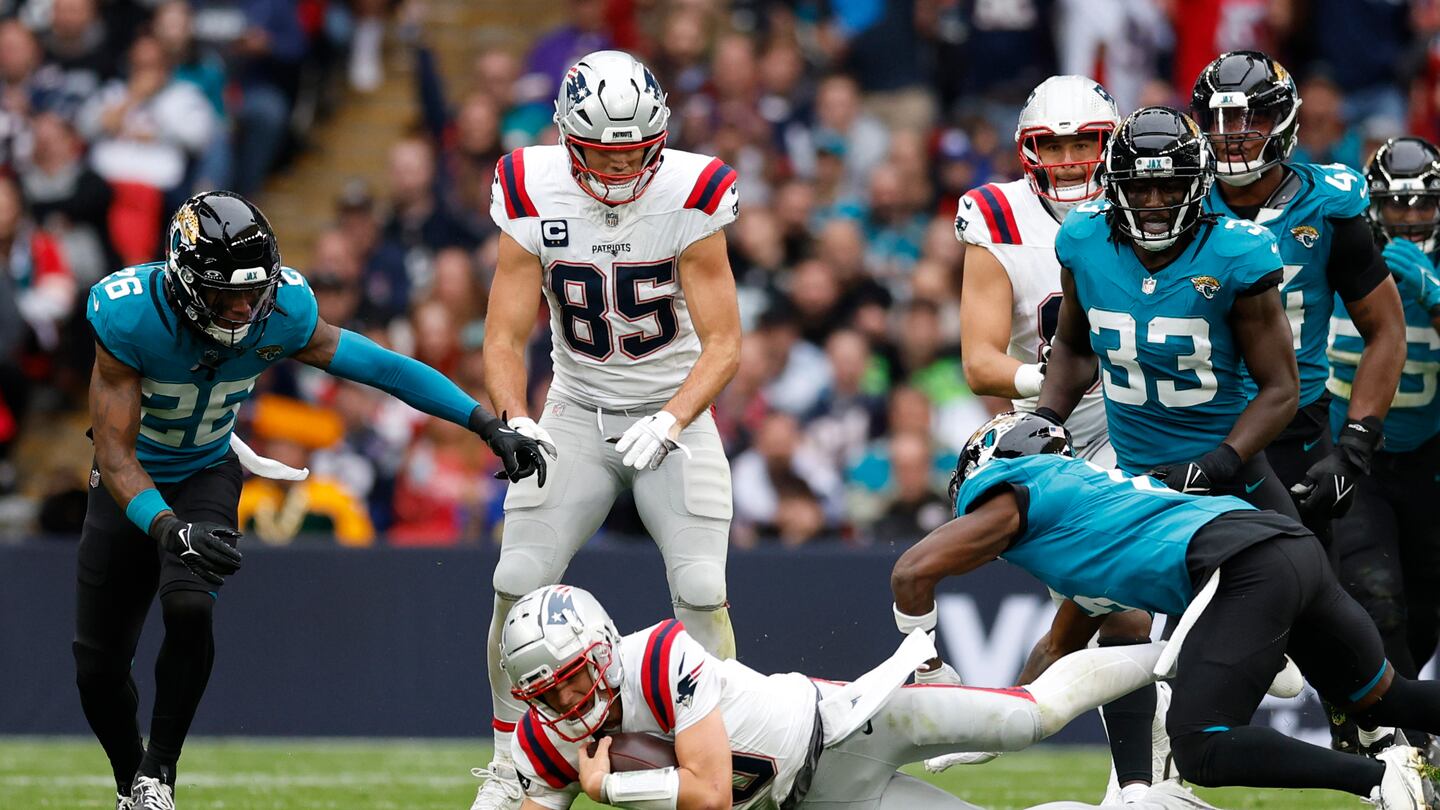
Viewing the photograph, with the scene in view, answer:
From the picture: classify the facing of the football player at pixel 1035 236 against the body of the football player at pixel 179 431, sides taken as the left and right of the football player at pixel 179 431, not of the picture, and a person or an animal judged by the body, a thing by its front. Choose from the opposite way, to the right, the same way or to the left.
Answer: to the right

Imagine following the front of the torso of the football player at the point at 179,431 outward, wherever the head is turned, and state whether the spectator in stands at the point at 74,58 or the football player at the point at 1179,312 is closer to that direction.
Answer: the football player

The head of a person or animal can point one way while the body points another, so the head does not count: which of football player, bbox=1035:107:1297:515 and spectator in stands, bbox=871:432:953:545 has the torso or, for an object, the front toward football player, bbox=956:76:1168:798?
the spectator in stands

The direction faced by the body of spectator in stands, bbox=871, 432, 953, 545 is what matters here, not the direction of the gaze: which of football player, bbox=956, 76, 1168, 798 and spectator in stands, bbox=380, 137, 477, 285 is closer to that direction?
the football player

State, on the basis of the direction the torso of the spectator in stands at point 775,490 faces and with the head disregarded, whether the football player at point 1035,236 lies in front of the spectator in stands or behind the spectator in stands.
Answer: in front

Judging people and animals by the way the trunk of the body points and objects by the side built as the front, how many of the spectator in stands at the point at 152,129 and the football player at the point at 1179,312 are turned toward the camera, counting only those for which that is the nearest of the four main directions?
2

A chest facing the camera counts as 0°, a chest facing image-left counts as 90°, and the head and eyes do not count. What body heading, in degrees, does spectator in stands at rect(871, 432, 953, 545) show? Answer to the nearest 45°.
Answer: approximately 0°

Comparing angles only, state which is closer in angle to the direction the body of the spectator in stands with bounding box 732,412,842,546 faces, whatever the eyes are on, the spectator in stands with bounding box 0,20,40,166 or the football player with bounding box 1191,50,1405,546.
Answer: the football player

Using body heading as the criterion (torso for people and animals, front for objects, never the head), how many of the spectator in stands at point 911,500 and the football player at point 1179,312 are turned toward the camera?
2

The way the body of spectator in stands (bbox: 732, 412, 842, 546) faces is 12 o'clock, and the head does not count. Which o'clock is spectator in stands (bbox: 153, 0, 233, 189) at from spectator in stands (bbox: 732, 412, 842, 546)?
spectator in stands (bbox: 153, 0, 233, 189) is roughly at 4 o'clock from spectator in stands (bbox: 732, 412, 842, 546).

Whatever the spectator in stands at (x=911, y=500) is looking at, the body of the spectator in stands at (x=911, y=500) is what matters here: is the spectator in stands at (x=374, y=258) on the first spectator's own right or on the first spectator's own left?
on the first spectator's own right
